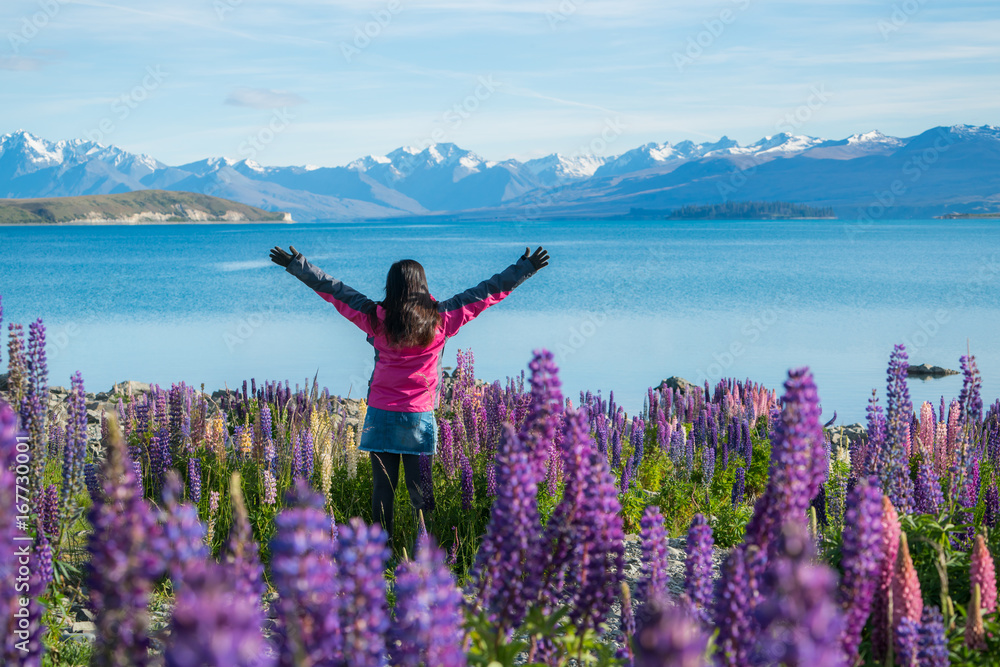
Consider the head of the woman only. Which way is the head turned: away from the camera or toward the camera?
away from the camera

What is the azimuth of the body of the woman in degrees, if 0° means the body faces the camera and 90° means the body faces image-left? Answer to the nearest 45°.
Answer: approximately 180°

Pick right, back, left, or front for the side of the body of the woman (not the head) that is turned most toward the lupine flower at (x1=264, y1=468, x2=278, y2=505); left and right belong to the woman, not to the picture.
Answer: left

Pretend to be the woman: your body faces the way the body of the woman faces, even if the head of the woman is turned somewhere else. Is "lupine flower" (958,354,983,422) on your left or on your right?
on your right

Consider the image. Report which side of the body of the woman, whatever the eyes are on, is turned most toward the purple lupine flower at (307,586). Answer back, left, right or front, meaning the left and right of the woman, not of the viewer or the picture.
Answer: back

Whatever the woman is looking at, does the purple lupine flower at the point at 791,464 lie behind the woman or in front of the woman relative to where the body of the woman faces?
behind

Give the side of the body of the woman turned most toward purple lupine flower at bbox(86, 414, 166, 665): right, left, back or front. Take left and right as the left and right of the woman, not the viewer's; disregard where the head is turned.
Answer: back

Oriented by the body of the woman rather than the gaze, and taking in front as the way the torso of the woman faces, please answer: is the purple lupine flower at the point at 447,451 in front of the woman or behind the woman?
in front

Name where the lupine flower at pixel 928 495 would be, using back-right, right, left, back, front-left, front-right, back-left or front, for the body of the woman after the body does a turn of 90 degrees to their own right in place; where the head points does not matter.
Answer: front-right
